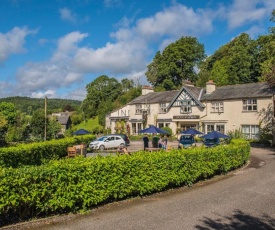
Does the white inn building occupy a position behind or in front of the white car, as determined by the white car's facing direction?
behind

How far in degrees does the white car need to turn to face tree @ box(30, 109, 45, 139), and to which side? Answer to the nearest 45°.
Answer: approximately 90° to its right

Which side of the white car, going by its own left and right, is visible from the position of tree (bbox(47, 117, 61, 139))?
right

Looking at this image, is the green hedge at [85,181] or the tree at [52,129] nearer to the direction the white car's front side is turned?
the green hedge

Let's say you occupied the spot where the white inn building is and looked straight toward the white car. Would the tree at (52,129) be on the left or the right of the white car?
right

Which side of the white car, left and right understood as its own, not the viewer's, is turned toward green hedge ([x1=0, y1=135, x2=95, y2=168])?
front

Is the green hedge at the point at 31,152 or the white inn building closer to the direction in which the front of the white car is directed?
the green hedge

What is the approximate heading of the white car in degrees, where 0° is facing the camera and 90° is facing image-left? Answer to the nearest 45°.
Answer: approximately 45°

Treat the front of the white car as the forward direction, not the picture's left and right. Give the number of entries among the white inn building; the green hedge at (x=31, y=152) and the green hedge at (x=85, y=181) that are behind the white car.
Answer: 1

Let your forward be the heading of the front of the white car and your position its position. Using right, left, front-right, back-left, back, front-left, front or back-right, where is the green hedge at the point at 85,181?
front-left
